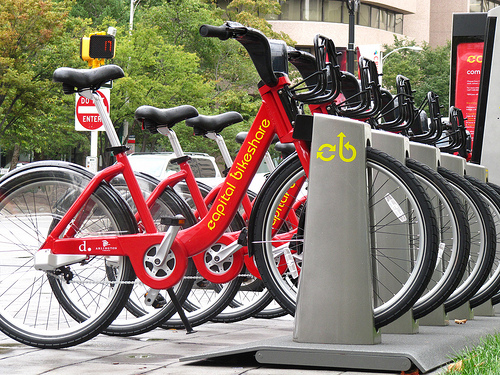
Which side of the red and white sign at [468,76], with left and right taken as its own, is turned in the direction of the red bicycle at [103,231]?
front

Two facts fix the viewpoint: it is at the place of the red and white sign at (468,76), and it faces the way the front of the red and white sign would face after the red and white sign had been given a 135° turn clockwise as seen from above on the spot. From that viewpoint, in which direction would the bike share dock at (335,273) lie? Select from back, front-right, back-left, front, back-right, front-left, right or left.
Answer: back-left

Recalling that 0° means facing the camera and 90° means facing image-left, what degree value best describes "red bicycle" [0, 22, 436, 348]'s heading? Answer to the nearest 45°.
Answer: approximately 270°

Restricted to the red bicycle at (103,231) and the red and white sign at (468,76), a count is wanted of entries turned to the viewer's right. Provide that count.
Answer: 1

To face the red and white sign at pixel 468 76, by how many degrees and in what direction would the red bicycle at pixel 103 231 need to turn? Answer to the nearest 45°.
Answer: approximately 45° to its left

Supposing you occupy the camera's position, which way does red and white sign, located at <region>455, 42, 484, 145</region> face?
facing the viewer

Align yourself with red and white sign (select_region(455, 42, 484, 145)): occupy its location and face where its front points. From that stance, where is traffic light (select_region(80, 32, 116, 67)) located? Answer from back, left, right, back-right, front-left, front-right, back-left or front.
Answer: right

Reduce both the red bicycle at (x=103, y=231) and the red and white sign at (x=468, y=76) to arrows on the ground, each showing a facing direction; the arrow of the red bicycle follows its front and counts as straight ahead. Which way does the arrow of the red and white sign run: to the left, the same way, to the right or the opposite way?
to the right

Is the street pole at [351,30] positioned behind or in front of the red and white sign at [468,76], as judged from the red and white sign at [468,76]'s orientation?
behind

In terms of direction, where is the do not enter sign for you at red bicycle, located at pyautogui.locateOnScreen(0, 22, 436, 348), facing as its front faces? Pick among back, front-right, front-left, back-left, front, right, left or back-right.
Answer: left

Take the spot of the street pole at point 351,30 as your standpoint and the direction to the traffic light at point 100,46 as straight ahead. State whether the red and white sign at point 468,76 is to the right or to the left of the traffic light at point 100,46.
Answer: left

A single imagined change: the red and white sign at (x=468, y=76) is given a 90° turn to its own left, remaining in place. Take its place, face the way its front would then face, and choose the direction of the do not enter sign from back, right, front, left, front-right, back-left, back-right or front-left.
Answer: back
